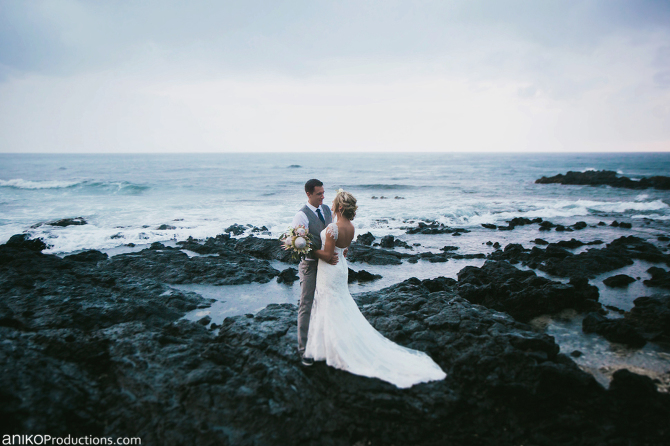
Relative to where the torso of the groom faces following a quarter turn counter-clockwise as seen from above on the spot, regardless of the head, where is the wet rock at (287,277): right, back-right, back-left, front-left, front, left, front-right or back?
front-left

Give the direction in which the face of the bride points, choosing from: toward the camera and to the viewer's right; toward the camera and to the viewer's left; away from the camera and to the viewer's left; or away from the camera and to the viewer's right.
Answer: away from the camera and to the viewer's left

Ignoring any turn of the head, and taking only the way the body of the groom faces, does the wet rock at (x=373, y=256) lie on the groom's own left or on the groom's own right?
on the groom's own left

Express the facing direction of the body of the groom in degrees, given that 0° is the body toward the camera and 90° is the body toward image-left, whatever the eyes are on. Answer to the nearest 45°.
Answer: approximately 315°

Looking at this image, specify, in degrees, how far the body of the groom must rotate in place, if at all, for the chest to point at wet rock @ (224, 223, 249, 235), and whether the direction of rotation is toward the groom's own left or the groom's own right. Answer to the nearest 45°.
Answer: approximately 135° to the groom's own left

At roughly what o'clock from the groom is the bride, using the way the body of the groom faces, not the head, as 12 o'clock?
The bride is roughly at 12 o'clock from the groom.

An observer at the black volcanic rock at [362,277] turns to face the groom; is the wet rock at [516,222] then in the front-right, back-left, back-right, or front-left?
back-left

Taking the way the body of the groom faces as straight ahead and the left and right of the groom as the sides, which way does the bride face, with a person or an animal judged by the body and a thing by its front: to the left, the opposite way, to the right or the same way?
the opposite way

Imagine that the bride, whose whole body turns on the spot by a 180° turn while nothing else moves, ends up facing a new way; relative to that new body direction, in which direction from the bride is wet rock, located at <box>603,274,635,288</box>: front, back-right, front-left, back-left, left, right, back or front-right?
left

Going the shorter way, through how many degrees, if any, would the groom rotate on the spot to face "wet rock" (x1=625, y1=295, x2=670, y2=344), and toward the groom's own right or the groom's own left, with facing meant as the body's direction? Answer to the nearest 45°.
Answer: approximately 45° to the groom's own left

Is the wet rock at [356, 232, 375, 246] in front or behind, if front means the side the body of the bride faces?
in front

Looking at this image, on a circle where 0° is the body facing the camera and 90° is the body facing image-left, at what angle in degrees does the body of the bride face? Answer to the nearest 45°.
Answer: approximately 135°
